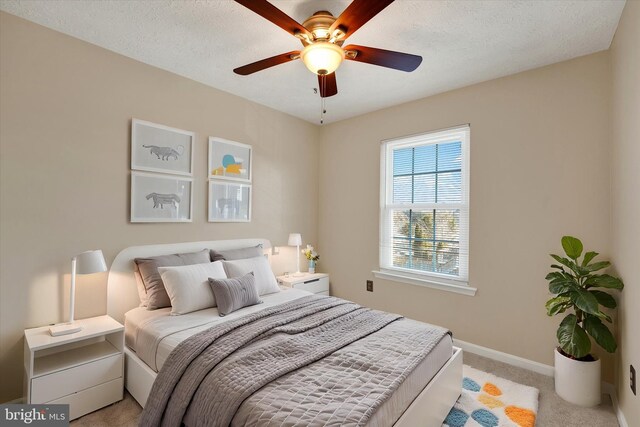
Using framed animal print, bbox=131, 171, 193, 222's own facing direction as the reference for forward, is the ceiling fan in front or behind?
in front

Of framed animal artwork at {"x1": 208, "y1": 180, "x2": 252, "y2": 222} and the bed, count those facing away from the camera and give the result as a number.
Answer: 0

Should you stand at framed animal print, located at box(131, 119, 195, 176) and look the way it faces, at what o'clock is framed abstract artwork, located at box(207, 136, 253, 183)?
The framed abstract artwork is roughly at 10 o'clock from the framed animal print.

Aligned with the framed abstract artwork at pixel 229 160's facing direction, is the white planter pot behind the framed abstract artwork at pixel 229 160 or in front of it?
in front

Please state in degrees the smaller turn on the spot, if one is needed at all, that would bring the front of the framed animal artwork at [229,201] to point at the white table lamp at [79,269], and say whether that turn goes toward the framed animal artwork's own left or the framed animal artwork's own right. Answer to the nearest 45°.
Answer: approximately 90° to the framed animal artwork's own right

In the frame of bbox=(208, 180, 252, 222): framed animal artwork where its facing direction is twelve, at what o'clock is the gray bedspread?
The gray bedspread is roughly at 1 o'clock from the framed animal artwork.

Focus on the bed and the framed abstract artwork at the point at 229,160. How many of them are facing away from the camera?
0

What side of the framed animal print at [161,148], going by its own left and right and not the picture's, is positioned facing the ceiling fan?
front

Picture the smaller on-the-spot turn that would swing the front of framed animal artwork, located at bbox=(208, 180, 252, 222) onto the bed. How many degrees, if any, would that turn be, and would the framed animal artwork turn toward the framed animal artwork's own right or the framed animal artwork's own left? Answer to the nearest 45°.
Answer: approximately 45° to the framed animal artwork's own right

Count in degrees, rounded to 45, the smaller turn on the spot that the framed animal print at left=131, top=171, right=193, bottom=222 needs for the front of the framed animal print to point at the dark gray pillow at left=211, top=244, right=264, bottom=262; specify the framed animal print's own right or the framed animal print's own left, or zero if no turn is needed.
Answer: approximately 45° to the framed animal print's own left

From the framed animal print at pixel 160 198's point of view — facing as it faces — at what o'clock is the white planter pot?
The white planter pot is roughly at 12 o'clock from the framed animal print.
